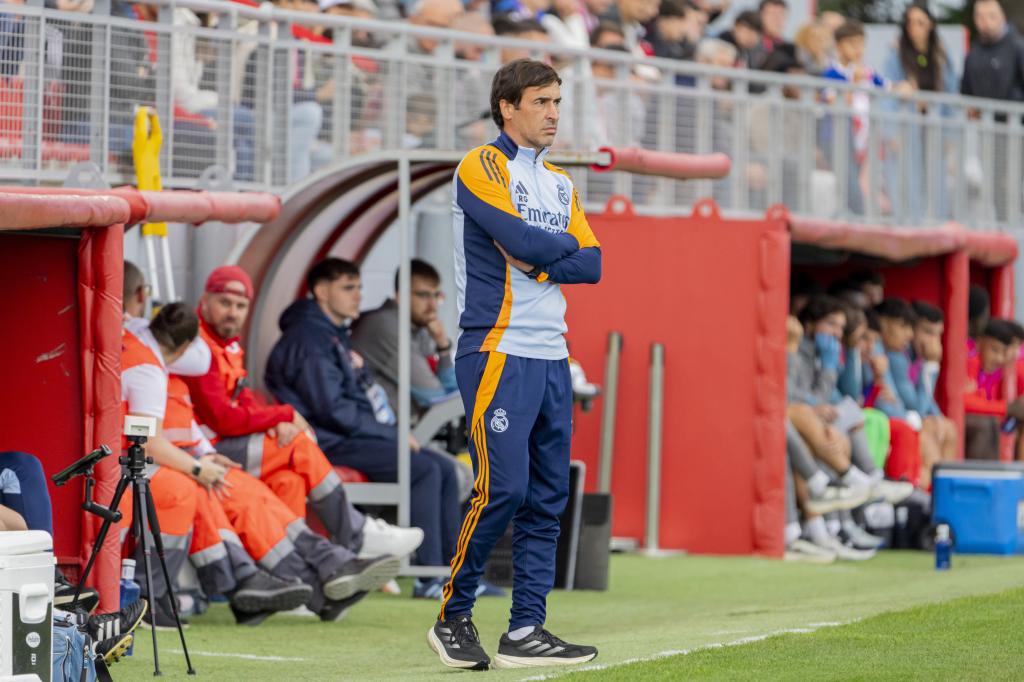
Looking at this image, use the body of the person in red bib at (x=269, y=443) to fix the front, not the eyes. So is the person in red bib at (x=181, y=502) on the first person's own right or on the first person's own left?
on the first person's own right

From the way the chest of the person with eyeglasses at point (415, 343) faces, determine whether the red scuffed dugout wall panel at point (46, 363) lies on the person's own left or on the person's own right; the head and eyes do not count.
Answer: on the person's own right

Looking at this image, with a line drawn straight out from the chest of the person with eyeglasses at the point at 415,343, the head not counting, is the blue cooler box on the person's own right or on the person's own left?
on the person's own left

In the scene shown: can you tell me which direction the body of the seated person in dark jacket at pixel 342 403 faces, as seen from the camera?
to the viewer's right

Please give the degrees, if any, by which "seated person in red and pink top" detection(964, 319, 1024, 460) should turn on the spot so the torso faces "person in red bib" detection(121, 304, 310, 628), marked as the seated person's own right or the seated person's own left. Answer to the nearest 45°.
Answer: approximately 90° to the seated person's own right

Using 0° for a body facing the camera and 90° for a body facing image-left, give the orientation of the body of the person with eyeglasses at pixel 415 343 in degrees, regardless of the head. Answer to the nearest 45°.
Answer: approximately 315°

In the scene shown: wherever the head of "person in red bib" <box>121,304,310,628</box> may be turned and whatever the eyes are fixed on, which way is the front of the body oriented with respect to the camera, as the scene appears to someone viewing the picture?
to the viewer's right

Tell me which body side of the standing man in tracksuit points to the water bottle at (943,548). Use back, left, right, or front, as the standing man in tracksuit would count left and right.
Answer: left

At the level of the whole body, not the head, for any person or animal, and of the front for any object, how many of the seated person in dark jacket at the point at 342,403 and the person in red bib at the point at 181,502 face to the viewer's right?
2

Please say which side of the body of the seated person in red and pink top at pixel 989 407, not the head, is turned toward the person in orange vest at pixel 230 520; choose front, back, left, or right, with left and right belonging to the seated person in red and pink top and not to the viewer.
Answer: right
